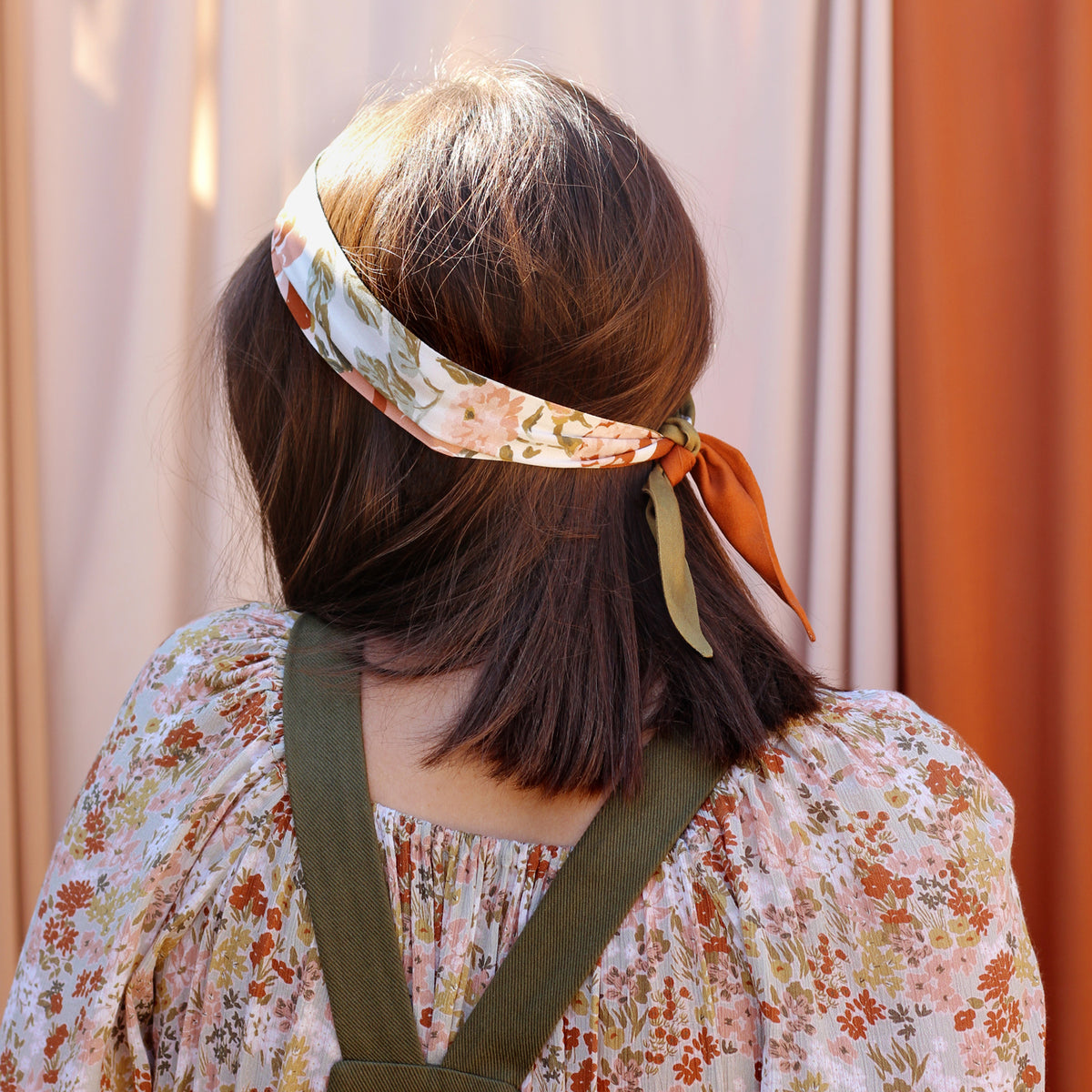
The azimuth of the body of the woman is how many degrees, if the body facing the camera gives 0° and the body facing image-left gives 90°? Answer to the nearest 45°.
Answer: approximately 180°

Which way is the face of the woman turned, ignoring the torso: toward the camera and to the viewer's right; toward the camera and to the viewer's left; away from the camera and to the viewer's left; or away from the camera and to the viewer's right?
away from the camera and to the viewer's left
